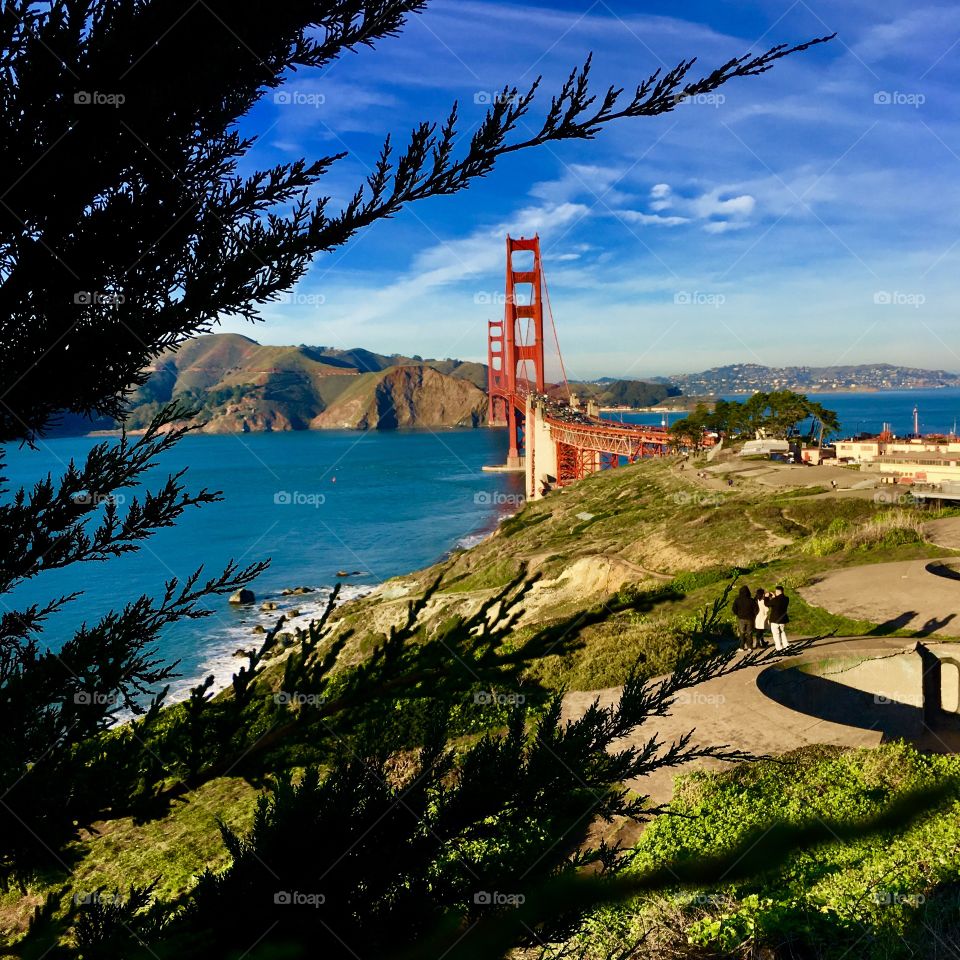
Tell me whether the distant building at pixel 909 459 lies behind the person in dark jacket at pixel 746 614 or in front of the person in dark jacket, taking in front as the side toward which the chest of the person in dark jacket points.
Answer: in front

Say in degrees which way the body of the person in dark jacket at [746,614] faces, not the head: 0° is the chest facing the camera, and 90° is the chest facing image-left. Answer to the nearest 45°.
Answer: approximately 180°
